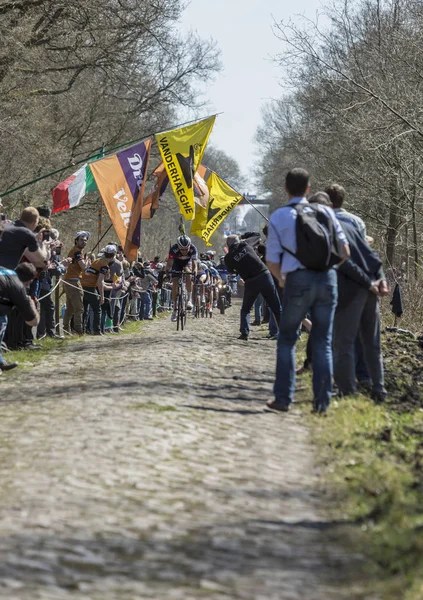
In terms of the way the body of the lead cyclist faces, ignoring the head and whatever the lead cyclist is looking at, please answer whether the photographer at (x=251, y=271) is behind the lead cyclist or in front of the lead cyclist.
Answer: in front

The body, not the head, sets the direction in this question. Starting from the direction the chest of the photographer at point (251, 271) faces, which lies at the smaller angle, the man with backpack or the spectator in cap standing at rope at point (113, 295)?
the spectator in cap standing at rope

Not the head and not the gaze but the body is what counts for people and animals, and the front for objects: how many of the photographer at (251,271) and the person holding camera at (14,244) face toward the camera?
0

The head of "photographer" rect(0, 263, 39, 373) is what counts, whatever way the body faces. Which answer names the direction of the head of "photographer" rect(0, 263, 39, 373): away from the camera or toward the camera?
away from the camera

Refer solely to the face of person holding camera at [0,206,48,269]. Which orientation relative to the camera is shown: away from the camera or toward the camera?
away from the camera

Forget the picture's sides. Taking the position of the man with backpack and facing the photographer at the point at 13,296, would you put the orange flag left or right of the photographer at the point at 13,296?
right

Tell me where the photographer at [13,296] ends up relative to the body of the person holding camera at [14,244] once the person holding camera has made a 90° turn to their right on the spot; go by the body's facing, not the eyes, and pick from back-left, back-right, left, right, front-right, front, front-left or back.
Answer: front-right

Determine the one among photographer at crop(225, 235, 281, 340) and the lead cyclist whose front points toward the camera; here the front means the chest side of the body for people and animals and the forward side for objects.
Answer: the lead cyclist

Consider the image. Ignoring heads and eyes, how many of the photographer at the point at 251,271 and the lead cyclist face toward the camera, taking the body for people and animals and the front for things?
1

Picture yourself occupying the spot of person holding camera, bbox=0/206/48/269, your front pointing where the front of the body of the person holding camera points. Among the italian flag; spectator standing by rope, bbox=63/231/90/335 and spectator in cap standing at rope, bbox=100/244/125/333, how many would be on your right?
0

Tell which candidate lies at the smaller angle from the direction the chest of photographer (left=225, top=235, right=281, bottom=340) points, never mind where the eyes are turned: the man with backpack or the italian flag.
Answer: the italian flag

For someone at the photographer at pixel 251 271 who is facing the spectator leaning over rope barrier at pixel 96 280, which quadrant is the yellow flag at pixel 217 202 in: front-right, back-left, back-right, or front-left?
front-right

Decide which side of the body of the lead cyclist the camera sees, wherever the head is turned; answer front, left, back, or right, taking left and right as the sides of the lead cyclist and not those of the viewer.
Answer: front

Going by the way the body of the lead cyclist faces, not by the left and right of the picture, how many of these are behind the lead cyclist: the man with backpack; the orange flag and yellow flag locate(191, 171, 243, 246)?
1

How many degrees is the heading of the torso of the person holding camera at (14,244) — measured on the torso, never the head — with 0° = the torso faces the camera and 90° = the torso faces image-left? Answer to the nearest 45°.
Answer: approximately 225°
